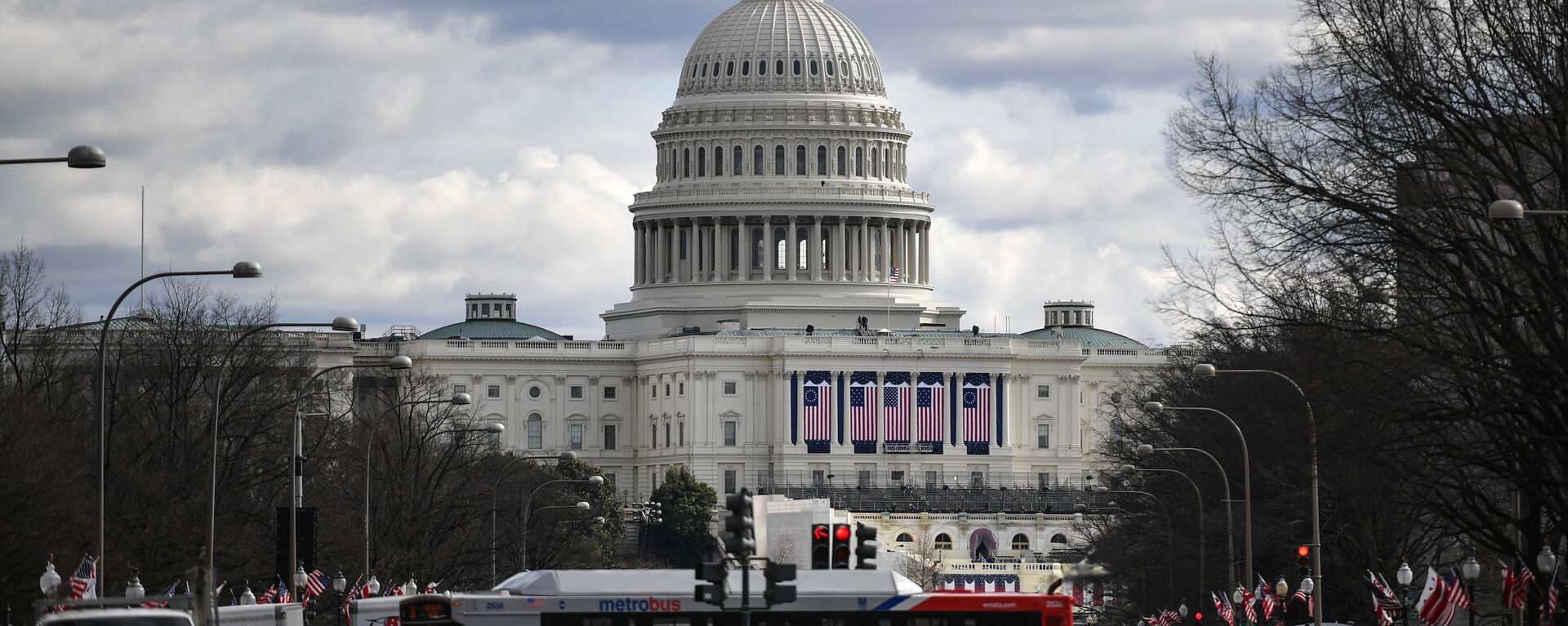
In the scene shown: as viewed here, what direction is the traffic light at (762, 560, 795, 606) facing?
to the viewer's right

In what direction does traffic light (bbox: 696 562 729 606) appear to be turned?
to the viewer's left

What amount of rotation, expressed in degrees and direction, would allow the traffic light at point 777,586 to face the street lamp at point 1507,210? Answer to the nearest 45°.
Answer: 0° — it already faces it

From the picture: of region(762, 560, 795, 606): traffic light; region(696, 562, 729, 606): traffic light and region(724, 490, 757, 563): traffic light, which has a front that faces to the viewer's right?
region(762, 560, 795, 606): traffic light

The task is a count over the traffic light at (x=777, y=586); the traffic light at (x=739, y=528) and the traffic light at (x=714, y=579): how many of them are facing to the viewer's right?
1

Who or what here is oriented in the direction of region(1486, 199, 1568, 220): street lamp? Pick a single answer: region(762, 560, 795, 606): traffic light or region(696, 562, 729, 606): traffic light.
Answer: region(762, 560, 795, 606): traffic light
